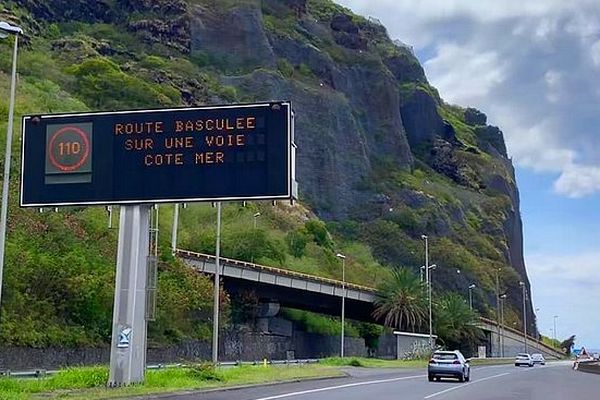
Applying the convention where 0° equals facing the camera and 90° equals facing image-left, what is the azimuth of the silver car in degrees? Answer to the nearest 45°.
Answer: approximately 180°

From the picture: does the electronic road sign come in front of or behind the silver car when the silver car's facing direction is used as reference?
behind
